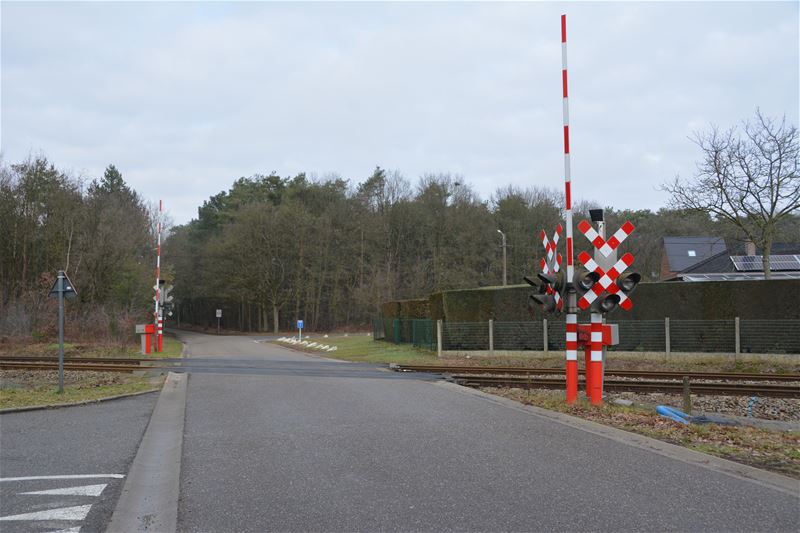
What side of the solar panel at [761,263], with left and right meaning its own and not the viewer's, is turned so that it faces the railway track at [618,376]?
front

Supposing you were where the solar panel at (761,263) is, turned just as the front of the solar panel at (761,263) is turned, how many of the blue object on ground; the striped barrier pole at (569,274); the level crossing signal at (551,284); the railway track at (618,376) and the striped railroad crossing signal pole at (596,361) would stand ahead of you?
5

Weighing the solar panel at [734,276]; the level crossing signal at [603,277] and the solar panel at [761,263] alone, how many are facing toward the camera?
3

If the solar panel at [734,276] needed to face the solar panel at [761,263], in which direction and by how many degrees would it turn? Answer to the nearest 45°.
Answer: approximately 135° to its left

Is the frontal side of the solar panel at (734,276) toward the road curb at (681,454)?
yes

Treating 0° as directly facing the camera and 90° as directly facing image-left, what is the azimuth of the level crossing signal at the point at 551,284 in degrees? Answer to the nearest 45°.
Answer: approximately 45°

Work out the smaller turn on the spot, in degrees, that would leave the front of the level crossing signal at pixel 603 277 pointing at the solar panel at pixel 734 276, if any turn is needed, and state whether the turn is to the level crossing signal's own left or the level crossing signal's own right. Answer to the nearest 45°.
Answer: approximately 180°

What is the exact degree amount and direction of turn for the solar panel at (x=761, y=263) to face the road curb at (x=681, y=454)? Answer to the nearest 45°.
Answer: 0° — it already faces it

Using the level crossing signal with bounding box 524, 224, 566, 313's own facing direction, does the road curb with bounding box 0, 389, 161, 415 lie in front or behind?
in front

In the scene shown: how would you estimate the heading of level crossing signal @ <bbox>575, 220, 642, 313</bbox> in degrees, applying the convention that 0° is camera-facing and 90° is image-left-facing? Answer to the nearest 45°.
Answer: approximately 0°

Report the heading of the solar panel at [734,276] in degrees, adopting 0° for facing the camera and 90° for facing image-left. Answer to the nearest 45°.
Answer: approximately 0°

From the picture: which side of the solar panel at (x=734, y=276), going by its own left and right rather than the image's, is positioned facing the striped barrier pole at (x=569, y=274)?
front
